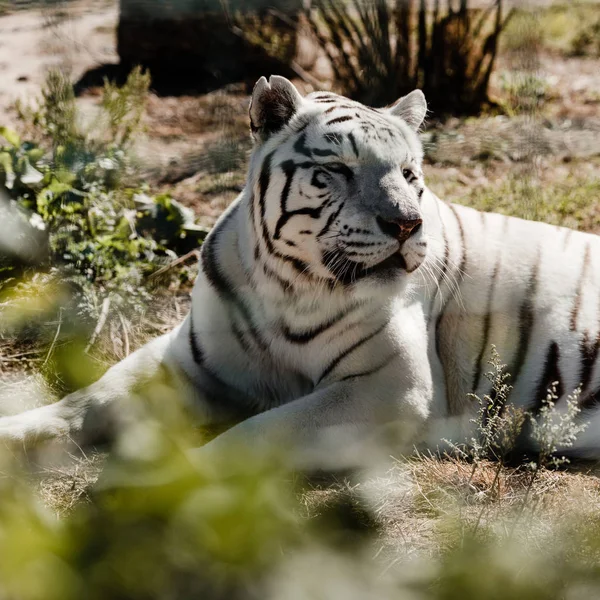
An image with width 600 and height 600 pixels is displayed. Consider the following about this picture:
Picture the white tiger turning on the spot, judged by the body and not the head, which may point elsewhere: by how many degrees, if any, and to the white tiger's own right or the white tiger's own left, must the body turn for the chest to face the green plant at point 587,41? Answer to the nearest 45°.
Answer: approximately 180°

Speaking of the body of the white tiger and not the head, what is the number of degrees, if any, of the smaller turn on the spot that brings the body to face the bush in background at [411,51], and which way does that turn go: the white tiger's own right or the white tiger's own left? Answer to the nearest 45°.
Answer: approximately 135° to the white tiger's own right

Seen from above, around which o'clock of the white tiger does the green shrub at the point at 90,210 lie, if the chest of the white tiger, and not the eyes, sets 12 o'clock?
The green shrub is roughly at 3 o'clock from the white tiger.

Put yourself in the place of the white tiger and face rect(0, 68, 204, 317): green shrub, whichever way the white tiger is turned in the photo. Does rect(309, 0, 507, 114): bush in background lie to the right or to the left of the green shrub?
right

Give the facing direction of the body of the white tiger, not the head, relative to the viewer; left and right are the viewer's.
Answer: facing the viewer and to the left of the viewer
